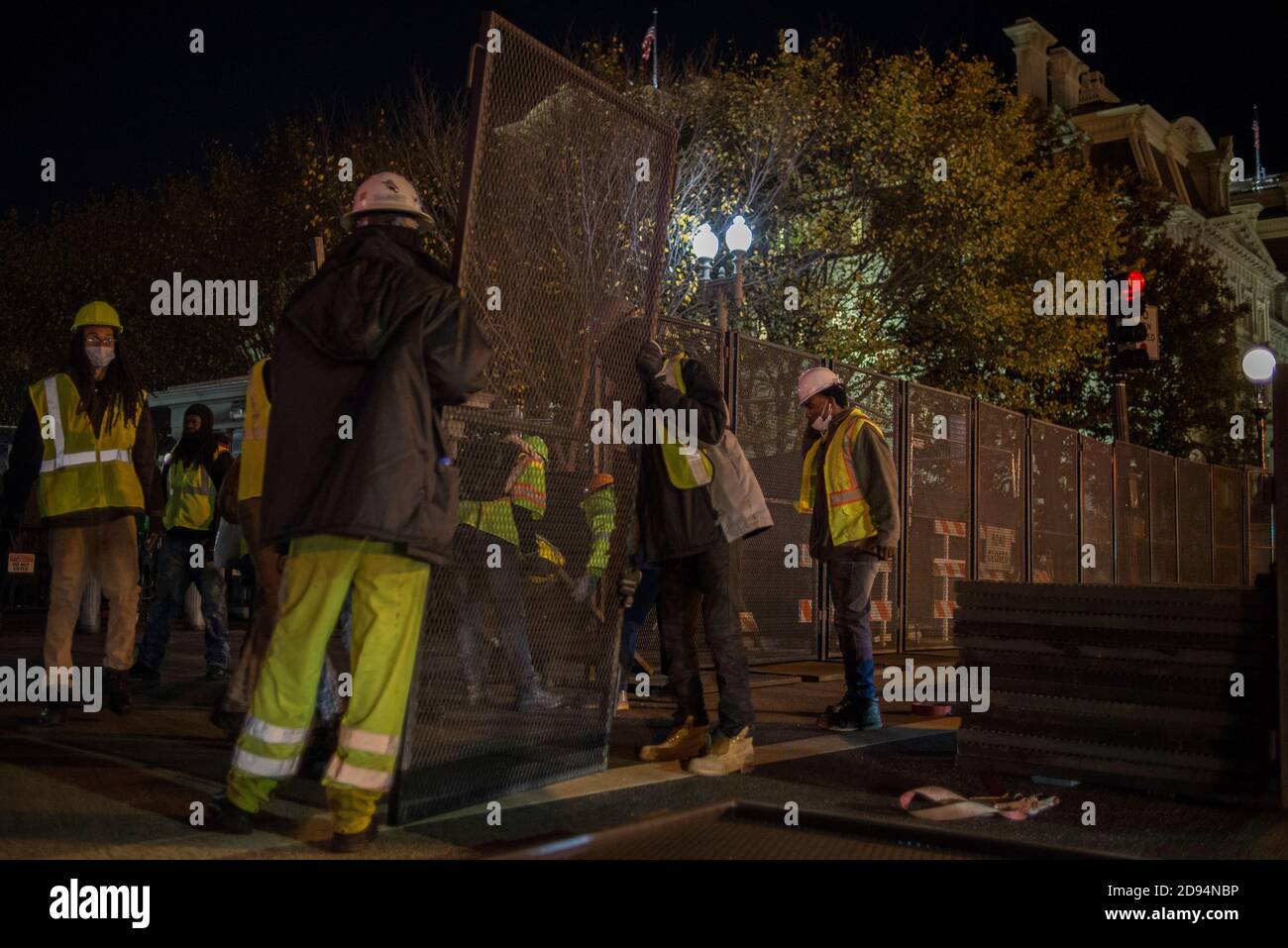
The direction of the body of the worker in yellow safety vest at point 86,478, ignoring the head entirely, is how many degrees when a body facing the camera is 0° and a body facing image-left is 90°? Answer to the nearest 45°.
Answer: approximately 0°

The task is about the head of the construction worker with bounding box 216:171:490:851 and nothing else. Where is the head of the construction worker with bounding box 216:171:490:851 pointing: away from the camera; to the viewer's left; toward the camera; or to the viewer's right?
away from the camera

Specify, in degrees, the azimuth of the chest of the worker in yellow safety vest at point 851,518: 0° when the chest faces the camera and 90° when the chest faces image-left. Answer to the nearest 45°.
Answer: approximately 45°

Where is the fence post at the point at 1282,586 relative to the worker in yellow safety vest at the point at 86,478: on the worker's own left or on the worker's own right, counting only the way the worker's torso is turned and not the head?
on the worker's own left

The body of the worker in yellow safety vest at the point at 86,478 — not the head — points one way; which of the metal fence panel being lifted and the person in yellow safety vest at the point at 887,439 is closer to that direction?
the metal fence panel being lifted

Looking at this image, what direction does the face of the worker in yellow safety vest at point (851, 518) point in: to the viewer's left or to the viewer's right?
to the viewer's left
